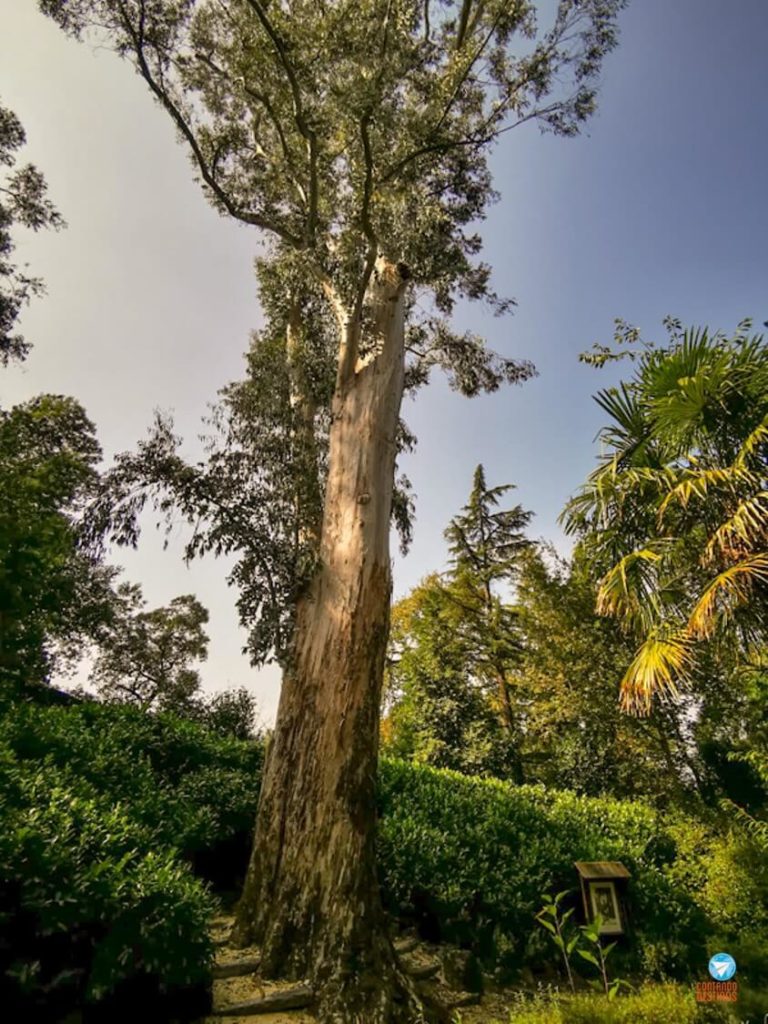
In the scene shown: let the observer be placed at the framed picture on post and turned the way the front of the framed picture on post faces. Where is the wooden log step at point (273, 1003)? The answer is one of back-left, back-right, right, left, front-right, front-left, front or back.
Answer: front-right

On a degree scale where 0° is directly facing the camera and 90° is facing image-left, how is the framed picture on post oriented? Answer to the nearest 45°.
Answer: approximately 0°

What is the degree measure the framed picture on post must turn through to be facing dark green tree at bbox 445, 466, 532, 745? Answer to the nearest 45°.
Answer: approximately 180°

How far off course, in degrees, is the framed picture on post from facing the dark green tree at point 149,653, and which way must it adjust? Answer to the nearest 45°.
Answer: approximately 135° to its right

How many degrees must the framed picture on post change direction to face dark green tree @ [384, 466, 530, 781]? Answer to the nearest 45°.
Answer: approximately 180°

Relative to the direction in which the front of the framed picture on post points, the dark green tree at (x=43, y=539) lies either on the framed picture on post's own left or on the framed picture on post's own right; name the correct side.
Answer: on the framed picture on post's own right

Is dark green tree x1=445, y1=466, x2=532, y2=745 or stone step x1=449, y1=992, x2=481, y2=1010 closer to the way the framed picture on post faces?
the stone step
